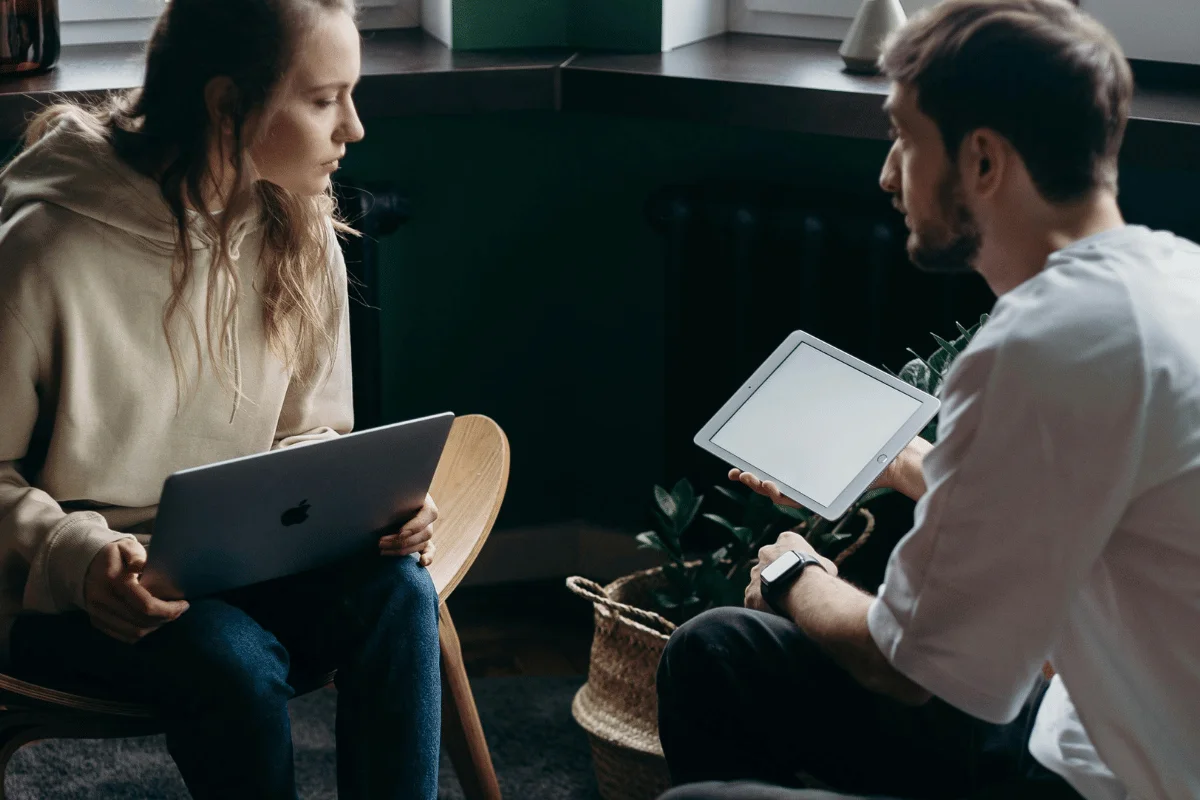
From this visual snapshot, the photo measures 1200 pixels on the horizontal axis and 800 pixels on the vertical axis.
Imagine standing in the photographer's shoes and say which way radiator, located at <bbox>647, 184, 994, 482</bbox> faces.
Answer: facing the viewer

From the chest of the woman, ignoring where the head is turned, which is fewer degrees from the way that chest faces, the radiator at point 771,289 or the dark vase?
the radiator

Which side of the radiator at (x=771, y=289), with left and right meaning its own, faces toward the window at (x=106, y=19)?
right

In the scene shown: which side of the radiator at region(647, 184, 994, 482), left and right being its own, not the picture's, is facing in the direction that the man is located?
front

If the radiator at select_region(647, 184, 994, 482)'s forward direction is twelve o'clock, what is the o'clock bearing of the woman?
The woman is roughly at 1 o'clock from the radiator.

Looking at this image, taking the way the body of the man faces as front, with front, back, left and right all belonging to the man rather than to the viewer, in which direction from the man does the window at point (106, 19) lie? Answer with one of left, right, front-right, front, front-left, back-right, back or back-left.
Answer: front

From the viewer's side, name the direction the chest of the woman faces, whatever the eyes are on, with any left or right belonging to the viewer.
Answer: facing the viewer and to the right of the viewer

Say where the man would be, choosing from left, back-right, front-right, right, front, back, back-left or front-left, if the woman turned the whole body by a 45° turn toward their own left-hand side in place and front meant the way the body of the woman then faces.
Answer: front-right

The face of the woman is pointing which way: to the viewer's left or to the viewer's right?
to the viewer's right

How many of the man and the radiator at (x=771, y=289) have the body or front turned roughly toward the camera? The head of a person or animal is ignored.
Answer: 1

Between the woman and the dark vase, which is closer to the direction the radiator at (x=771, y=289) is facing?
the woman

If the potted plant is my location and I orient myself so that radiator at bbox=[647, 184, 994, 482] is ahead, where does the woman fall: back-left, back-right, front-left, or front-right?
back-left

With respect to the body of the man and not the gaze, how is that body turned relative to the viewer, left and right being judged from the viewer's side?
facing away from the viewer and to the left of the viewer
